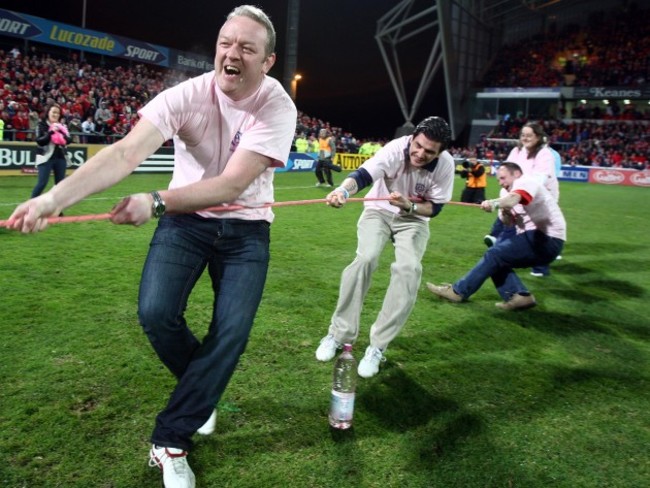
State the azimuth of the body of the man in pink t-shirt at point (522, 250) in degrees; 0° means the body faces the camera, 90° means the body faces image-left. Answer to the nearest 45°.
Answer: approximately 90°

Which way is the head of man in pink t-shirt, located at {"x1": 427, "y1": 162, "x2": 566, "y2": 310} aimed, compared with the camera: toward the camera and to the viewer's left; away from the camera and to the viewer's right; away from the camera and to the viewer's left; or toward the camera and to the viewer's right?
toward the camera and to the viewer's left

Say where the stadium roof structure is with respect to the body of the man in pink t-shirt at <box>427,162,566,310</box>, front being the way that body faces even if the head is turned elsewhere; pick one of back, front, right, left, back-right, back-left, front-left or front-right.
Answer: right

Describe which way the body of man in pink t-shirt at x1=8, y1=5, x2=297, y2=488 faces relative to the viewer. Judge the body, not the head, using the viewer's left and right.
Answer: facing the viewer and to the left of the viewer

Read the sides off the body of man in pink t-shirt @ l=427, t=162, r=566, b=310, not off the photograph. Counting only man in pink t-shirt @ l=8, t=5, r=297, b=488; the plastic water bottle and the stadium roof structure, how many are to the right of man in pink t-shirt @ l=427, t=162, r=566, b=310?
1

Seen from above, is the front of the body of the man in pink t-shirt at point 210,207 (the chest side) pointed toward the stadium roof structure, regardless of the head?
no

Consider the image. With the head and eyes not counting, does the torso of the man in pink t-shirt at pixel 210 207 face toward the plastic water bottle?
no

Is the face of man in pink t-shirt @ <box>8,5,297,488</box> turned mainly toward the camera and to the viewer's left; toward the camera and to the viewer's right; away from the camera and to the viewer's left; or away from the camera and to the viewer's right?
toward the camera and to the viewer's left

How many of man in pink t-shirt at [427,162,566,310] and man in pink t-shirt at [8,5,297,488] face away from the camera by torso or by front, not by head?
0
